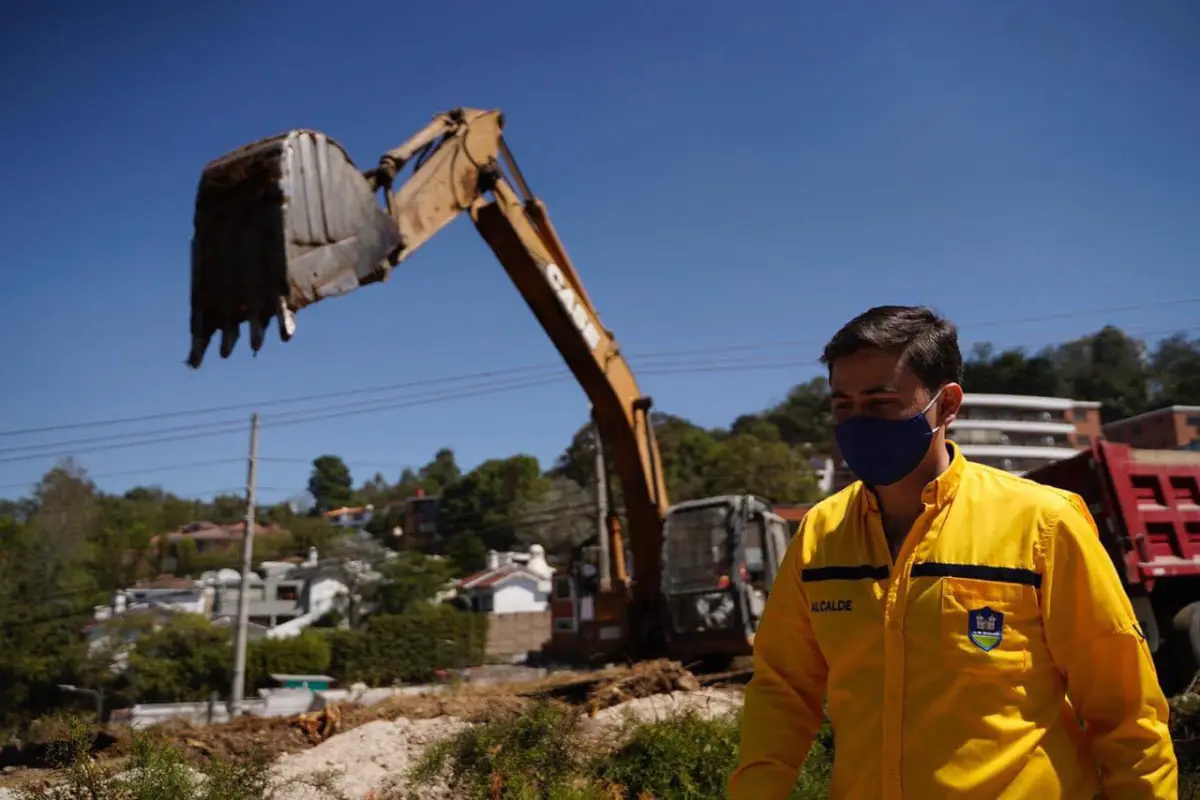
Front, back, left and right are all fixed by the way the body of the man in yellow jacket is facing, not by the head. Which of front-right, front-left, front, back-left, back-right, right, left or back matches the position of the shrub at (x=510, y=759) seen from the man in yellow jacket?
right

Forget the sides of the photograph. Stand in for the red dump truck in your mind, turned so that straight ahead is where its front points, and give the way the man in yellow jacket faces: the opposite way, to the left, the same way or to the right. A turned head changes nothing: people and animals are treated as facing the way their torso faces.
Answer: the opposite way

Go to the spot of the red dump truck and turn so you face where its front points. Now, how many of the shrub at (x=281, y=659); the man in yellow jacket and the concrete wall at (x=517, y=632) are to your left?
2

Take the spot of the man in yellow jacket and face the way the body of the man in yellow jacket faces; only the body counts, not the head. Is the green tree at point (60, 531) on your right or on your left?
on your right

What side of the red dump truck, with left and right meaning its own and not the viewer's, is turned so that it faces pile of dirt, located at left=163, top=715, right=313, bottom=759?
back

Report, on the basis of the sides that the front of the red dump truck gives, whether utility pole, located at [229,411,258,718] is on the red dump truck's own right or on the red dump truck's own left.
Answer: on the red dump truck's own left

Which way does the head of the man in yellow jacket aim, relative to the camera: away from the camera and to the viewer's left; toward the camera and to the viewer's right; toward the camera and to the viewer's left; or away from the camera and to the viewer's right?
toward the camera and to the viewer's left

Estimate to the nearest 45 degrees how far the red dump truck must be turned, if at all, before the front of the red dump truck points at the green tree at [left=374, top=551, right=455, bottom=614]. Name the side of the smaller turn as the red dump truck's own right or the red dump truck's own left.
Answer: approximately 90° to the red dump truck's own left

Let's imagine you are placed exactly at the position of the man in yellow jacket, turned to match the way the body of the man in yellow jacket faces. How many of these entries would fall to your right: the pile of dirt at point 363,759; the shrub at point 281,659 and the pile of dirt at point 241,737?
3

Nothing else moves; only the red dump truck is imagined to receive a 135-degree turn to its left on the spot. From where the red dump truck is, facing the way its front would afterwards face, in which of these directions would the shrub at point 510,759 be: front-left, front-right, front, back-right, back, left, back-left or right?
front-left

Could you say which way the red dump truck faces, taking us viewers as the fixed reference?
facing away from the viewer and to the right of the viewer

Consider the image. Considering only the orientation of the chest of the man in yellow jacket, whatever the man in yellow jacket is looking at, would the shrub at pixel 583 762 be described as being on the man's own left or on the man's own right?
on the man's own right
